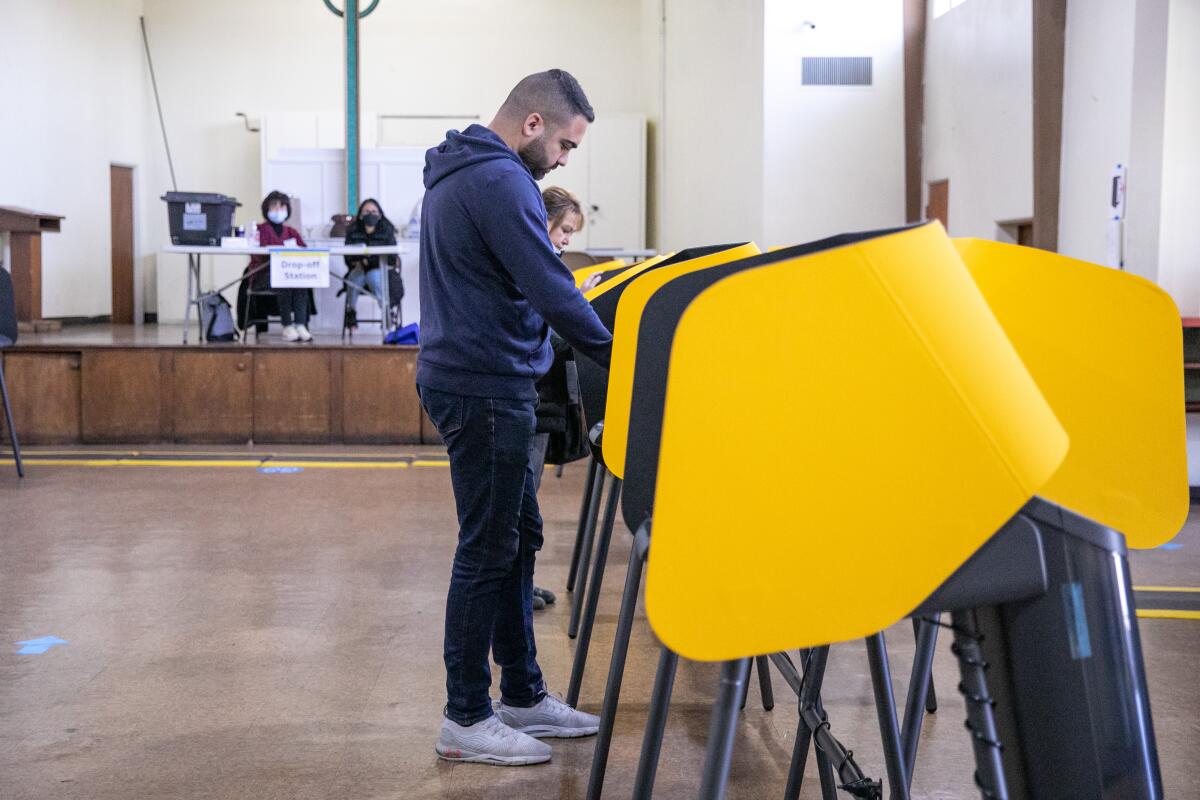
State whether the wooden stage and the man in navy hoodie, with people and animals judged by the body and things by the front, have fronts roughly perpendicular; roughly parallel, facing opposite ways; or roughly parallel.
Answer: roughly perpendicular

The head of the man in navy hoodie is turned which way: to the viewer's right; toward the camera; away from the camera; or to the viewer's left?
to the viewer's right

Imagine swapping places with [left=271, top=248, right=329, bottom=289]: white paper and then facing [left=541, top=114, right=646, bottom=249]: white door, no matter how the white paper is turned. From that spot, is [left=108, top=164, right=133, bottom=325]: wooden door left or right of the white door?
left

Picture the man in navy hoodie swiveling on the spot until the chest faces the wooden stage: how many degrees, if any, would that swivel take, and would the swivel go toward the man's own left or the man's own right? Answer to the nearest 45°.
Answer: approximately 90° to the man's own left

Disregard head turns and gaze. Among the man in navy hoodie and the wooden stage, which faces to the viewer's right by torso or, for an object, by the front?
the man in navy hoodie

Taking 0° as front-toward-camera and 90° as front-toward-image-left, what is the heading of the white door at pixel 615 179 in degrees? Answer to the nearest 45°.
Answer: approximately 0°

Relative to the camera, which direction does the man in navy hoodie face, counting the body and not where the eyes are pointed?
to the viewer's right

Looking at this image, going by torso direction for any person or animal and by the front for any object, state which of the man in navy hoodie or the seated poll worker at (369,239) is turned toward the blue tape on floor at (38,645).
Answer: the seated poll worker

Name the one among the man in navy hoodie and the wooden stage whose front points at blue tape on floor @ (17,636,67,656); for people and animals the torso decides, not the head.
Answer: the wooden stage

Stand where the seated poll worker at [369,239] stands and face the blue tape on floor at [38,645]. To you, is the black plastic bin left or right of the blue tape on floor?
right

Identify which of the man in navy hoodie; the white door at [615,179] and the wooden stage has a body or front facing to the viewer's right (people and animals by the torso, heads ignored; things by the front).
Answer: the man in navy hoodie

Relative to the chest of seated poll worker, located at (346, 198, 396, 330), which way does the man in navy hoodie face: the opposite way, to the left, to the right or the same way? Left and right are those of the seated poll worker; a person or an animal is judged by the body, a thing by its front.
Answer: to the left

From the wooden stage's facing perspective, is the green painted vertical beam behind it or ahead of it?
behind
